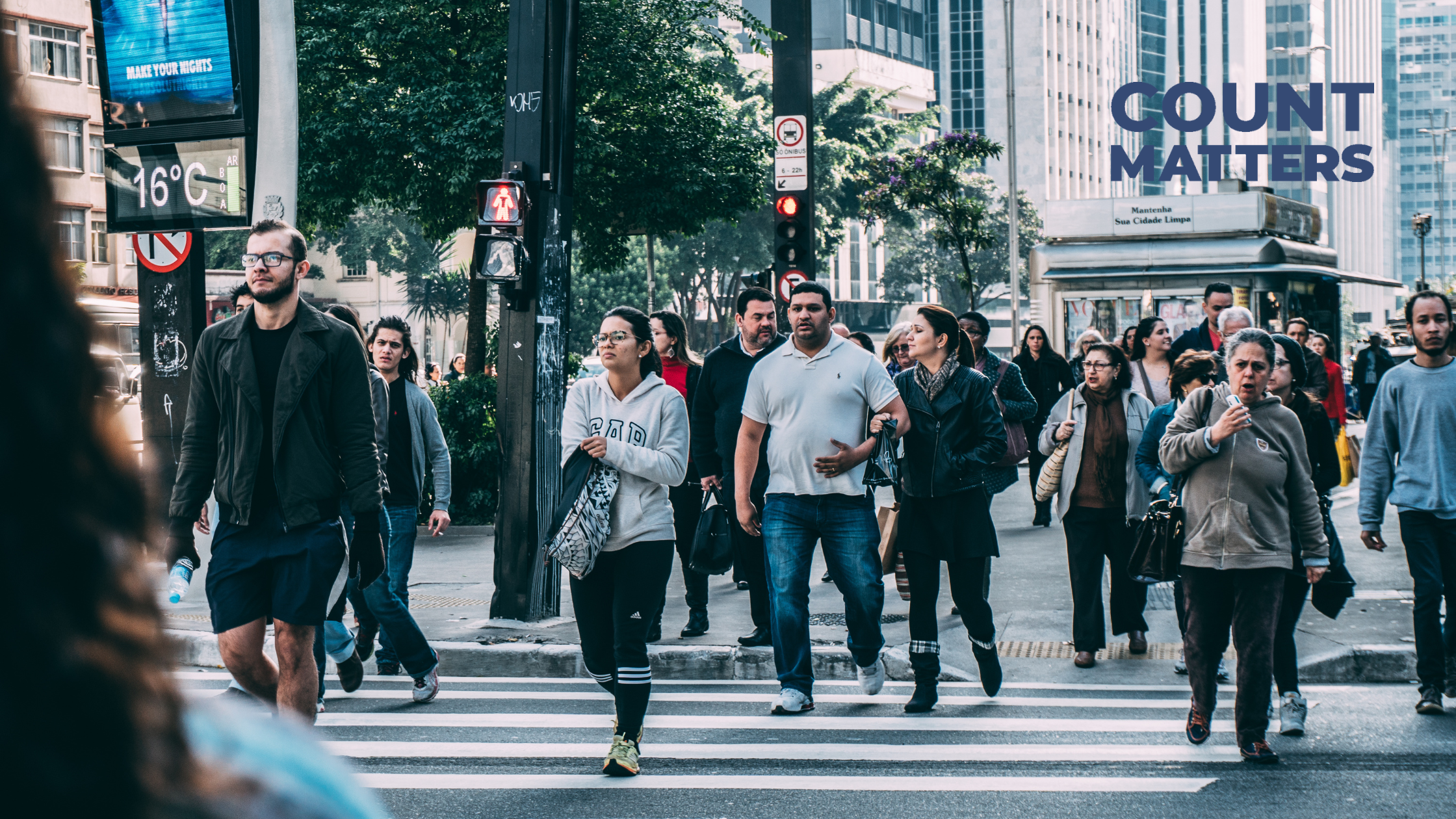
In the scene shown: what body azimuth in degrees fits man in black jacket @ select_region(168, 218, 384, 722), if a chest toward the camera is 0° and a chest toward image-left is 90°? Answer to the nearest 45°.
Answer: approximately 0°

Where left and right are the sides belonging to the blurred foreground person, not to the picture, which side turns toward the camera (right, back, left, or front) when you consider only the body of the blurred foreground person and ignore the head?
back

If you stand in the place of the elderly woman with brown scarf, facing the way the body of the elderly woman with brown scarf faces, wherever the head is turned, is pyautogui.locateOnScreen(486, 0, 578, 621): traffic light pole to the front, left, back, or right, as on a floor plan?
right

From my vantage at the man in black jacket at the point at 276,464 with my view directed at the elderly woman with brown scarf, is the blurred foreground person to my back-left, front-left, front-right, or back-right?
back-right

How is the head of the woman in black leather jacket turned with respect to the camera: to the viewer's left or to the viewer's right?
to the viewer's left

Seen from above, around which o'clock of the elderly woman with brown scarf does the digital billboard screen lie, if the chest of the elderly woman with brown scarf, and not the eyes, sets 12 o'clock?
The digital billboard screen is roughly at 3 o'clock from the elderly woman with brown scarf.

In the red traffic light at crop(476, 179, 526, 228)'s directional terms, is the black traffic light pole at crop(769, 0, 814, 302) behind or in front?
behind

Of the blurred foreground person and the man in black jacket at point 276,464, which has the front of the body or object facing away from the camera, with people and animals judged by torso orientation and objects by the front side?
the blurred foreground person

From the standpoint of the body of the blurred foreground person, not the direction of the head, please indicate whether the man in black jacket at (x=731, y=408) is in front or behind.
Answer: in front

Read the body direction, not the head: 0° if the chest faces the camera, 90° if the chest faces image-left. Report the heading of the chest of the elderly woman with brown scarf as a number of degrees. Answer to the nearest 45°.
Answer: approximately 0°
